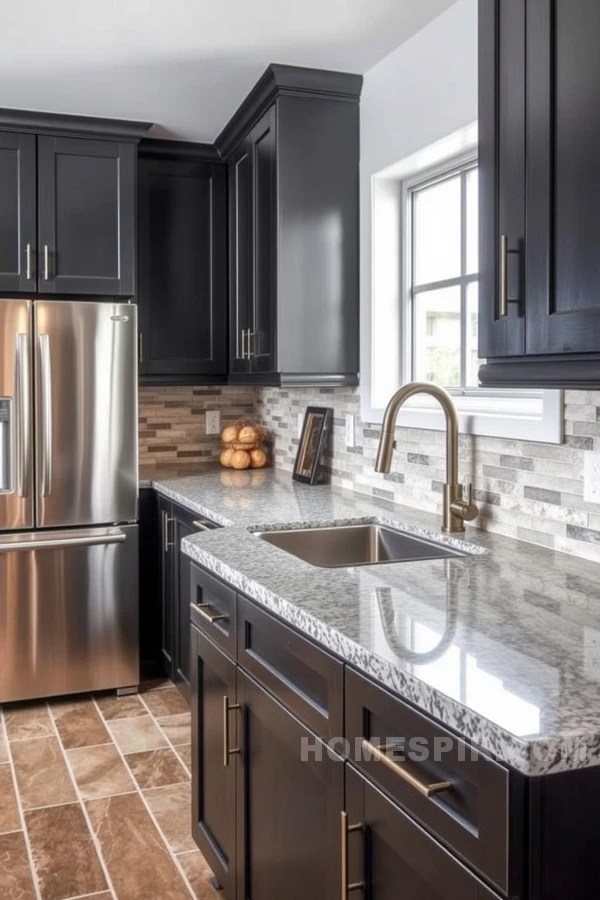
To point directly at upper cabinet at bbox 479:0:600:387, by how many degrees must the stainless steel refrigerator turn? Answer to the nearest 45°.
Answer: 0° — it already faces it

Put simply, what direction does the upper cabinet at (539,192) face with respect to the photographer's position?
facing the viewer and to the left of the viewer

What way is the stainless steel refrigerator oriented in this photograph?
toward the camera

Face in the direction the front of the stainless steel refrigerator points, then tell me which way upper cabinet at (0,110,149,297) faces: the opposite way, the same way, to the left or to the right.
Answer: the same way

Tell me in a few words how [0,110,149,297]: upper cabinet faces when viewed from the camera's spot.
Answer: facing the viewer

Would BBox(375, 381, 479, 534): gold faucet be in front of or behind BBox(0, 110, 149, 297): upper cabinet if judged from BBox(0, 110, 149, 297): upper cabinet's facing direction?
in front

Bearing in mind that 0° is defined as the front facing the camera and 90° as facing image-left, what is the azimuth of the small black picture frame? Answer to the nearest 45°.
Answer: approximately 45°

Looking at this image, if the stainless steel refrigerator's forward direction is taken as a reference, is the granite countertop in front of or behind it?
in front
